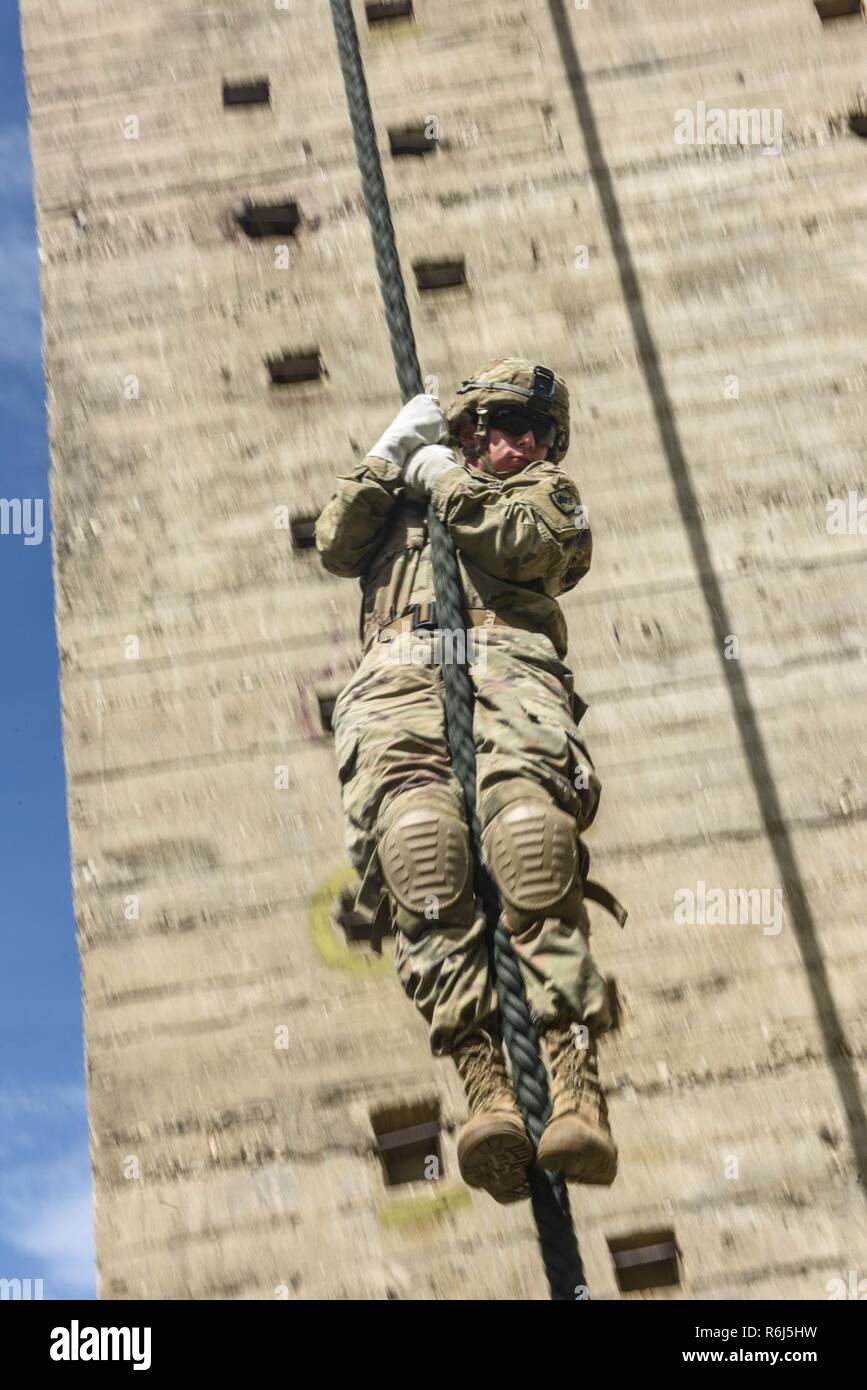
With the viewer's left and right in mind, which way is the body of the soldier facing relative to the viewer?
facing the viewer
